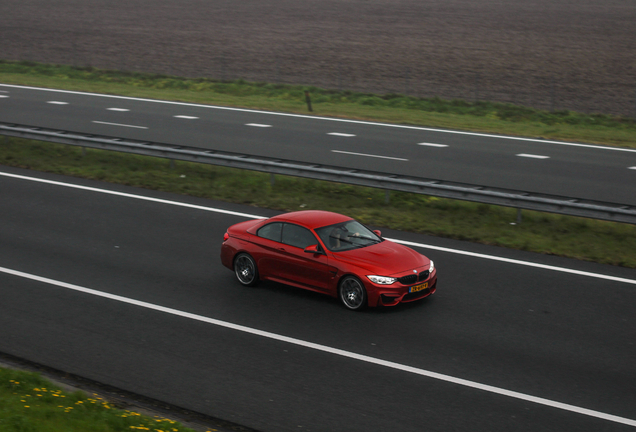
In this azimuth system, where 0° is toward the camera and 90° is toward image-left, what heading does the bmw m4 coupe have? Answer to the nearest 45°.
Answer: approximately 315°
